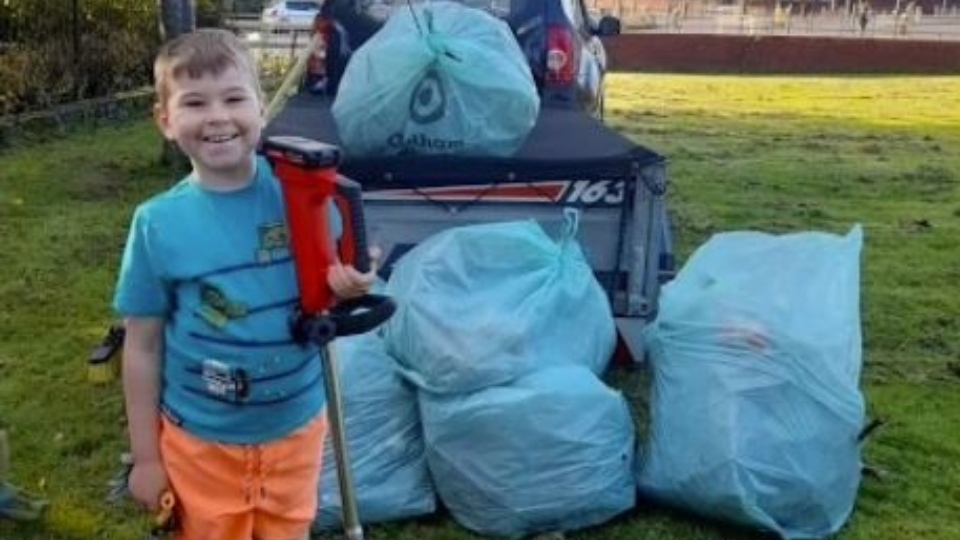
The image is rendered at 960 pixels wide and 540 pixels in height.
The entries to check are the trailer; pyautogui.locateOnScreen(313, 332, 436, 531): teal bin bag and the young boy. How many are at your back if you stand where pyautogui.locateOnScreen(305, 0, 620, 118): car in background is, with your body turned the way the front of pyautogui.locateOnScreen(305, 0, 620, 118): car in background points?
3

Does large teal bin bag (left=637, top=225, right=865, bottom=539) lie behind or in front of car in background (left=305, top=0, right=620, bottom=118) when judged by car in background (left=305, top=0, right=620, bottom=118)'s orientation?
behind

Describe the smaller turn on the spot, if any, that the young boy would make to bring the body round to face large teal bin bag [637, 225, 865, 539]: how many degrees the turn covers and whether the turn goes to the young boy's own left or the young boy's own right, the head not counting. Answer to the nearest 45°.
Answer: approximately 135° to the young boy's own left

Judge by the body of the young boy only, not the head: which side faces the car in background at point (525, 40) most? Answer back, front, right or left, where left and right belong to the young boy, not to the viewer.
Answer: back

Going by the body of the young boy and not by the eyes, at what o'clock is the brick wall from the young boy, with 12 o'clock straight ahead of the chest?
The brick wall is roughly at 7 o'clock from the young boy.

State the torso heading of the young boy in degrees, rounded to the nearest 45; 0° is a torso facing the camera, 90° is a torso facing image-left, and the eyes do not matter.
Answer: approximately 0°

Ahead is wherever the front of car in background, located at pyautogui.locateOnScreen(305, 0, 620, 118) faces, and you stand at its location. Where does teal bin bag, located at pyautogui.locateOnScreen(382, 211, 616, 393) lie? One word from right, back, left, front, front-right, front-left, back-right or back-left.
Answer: back

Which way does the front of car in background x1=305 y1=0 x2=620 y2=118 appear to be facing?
away from the camera

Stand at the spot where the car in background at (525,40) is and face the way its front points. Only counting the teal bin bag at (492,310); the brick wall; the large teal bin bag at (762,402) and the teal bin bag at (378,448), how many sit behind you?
3

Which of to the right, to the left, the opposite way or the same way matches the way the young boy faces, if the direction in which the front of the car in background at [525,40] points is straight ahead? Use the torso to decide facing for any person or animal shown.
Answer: the opposite way

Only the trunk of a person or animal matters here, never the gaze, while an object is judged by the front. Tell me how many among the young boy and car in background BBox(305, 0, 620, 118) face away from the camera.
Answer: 1

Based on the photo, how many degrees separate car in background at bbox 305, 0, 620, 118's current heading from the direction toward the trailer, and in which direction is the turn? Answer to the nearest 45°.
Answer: approximately 180°
